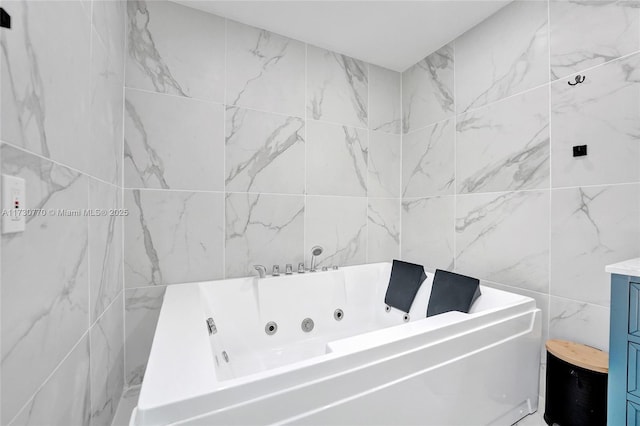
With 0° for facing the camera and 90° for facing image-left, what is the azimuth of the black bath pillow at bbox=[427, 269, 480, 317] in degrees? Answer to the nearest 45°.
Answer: approximately 45°

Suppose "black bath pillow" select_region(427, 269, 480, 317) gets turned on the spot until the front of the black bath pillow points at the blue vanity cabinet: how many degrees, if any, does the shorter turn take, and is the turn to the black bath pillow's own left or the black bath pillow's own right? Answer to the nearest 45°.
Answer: approximately 90° to the black bath pillow's own left

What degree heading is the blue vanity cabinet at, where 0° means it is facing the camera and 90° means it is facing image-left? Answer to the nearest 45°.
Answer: approximately 45°

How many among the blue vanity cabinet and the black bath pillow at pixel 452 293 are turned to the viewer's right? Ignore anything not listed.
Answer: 0
